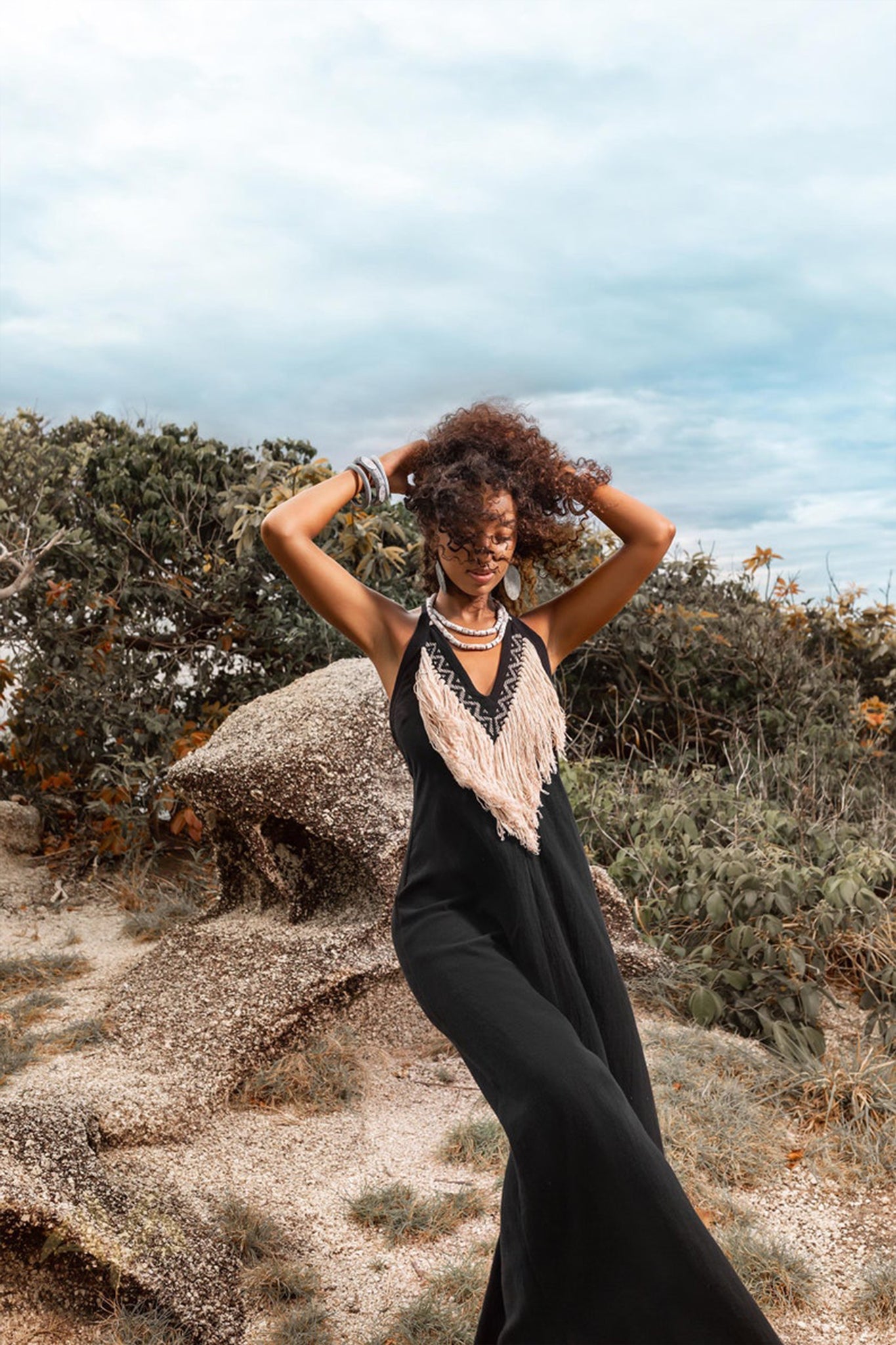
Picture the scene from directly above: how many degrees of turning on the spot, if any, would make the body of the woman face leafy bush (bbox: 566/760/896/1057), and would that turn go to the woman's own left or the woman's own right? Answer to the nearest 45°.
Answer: approximately 180°

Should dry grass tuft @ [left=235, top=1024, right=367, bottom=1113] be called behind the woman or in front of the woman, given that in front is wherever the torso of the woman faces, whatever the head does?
behind

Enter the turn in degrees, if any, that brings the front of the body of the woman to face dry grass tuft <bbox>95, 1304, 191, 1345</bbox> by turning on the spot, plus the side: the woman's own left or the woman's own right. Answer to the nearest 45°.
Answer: approximately 135° to the woman's own right

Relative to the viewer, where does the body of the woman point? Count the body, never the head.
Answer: toward the camera

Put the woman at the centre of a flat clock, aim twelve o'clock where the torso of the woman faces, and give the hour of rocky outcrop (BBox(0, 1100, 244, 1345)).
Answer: The rocky outcrop is roughly at 4 o'clock from the woman.

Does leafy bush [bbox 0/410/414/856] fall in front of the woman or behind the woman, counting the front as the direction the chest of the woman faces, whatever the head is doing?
behind

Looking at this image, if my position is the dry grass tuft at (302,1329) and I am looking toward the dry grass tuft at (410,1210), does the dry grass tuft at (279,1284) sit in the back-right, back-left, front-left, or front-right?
front-left

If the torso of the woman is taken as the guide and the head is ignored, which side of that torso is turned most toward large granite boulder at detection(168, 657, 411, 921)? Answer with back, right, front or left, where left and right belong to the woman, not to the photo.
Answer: back

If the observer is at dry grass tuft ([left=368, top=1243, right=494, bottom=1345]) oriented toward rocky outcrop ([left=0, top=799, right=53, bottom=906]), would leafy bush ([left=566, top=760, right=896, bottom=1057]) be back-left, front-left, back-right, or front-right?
front-right

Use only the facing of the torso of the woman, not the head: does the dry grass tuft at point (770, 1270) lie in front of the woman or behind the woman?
behind
